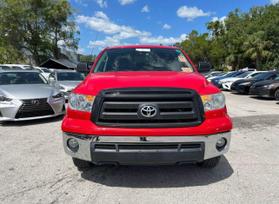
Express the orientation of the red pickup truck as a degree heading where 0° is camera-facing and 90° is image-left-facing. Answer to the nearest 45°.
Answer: approximately 0°

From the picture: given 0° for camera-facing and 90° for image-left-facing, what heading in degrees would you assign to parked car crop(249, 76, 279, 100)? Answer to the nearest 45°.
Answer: approximately 45°

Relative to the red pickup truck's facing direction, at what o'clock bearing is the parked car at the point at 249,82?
The parked car is roughly at 7 o'clock from the red pickup truck.

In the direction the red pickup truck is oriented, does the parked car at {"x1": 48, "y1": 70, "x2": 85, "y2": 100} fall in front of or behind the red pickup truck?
behind

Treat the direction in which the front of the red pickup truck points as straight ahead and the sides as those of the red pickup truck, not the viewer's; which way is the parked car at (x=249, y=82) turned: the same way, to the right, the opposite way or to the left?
to the right

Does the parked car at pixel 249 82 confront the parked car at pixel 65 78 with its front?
yes

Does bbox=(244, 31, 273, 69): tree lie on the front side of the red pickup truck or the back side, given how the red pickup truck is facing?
on the back side

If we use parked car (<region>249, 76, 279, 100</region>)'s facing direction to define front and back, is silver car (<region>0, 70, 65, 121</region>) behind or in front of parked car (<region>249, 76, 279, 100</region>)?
in front

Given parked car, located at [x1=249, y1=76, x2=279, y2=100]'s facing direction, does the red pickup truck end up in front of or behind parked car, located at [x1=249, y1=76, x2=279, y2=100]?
in front

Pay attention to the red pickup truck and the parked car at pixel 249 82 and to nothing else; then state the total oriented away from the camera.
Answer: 0

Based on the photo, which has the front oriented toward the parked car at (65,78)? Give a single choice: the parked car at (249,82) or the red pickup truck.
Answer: the parked car at (249,82)

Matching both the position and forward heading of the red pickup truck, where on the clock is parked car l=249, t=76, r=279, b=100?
The parked car is roughly at 7 o'clock from the red pickup truck.

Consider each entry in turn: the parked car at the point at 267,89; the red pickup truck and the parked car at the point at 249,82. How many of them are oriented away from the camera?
0

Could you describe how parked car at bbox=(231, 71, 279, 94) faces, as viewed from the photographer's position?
facing the viewer and to the left of the viewer

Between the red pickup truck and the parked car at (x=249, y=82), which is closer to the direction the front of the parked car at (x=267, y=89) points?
the red pickup truck
